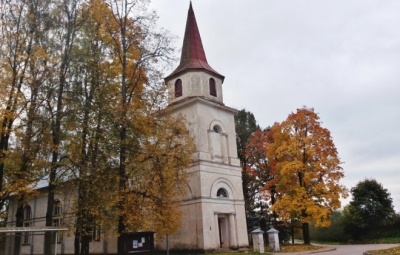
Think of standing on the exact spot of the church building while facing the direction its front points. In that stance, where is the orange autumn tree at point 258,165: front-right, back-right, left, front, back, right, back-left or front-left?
left

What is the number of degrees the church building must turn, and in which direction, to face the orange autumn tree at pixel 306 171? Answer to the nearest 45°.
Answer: approximately 45° to its left

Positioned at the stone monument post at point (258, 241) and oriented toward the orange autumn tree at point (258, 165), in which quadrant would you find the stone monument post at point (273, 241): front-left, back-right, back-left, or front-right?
front-right
